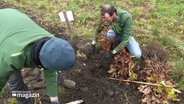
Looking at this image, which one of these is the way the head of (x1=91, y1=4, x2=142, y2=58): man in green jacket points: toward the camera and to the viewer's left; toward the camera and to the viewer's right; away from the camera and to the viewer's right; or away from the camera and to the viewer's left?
toward the camera and to the viewer's left

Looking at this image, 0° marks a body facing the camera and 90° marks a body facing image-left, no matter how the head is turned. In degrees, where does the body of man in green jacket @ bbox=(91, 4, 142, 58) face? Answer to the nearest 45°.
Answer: approximately 45°

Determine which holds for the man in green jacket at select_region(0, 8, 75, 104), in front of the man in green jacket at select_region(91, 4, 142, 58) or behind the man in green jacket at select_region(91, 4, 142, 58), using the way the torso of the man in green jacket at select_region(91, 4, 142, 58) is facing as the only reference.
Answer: in front

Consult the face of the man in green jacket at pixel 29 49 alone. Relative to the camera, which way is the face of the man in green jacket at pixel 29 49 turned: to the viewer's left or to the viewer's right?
to the viewer's right
